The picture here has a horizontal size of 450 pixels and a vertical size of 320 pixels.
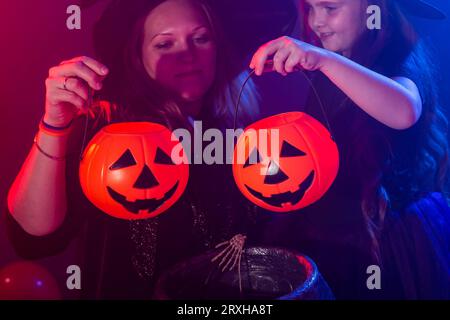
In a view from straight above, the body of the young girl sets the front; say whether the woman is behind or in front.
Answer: in front

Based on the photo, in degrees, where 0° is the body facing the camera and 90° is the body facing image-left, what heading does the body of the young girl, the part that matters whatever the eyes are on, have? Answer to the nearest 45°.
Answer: approximately 45°

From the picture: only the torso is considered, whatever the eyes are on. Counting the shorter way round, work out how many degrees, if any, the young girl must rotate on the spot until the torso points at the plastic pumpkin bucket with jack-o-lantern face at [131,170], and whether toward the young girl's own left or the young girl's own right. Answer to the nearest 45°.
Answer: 0° — they already face it

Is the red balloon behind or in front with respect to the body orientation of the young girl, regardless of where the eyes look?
in front

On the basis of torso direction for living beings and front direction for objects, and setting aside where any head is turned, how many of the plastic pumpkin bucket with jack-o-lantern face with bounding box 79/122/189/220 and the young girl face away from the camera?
0

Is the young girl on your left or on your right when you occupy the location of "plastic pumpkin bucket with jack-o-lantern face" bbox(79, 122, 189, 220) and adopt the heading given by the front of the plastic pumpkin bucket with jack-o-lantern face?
on your left

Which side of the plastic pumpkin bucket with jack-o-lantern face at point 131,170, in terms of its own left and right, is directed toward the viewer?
front
